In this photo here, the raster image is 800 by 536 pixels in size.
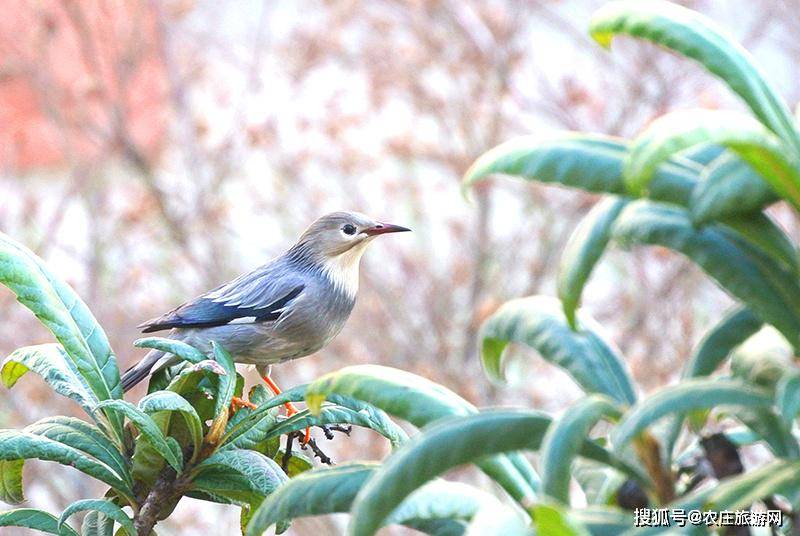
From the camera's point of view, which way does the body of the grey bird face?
to the viewer's right
